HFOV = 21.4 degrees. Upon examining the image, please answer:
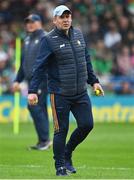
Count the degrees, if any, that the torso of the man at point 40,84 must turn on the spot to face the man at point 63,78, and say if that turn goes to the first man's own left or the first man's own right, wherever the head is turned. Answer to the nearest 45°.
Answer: approximately 45° to the first man's own left

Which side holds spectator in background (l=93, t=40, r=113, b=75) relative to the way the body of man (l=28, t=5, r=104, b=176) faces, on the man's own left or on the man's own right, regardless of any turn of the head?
on the man's own left

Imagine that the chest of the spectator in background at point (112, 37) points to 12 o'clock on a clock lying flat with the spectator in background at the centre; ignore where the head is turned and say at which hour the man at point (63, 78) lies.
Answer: The man is roughly at 12 o'clock from the spectator in background.

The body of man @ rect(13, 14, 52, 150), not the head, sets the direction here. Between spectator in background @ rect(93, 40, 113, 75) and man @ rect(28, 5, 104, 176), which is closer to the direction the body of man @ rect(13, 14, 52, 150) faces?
the man

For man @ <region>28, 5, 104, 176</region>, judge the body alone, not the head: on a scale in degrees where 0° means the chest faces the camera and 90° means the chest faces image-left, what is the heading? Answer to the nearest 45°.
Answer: approximately 315°

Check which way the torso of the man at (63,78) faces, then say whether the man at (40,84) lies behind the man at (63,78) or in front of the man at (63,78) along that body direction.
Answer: behind

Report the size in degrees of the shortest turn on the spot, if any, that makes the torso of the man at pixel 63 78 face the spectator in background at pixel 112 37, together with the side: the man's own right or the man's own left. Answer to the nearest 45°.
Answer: approximately 135° to the man's own left

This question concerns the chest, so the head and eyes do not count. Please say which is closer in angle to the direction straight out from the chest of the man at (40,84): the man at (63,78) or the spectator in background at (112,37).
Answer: the man

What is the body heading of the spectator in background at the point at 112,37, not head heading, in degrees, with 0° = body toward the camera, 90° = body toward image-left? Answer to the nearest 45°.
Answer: approximately 0°
